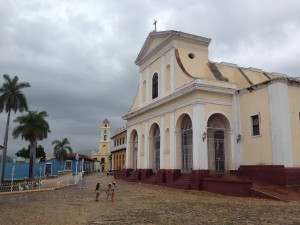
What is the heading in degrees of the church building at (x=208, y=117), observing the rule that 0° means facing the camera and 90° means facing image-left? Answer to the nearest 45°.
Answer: approximately 45°

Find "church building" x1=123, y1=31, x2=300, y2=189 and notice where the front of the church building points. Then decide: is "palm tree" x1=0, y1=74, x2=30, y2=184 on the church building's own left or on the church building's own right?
on the church building's own right
